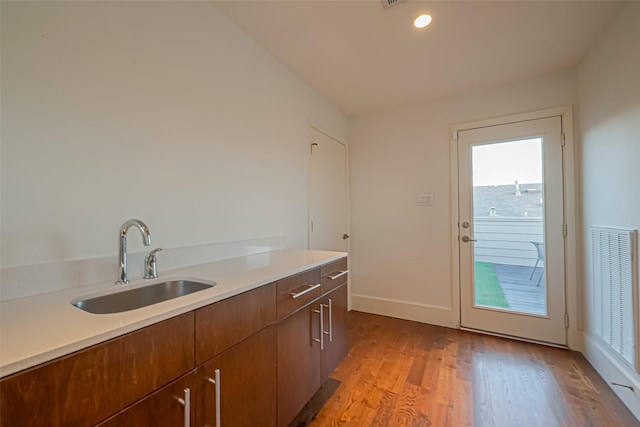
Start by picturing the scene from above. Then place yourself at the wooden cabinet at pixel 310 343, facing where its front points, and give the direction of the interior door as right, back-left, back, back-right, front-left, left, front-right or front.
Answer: back-left

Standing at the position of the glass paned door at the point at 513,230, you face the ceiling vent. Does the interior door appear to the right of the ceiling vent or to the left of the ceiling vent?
right

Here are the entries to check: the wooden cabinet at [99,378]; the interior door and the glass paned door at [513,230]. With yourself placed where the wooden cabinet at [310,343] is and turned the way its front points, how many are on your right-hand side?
1

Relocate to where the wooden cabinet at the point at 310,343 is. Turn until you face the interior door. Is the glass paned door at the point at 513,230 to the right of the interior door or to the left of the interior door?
right

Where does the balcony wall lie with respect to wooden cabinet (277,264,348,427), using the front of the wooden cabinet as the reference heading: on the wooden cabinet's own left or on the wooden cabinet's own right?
on the wooden cabinet's own left

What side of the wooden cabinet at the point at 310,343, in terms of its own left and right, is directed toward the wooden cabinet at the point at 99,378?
right

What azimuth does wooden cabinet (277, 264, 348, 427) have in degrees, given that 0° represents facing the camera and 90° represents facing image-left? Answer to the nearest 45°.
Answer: approximately 315°
